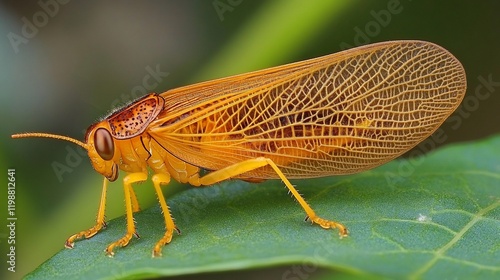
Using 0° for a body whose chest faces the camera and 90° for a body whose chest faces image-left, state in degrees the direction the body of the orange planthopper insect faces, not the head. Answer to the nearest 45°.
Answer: approximately 90°
